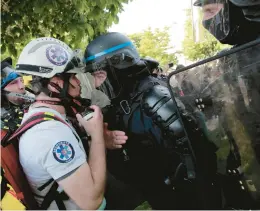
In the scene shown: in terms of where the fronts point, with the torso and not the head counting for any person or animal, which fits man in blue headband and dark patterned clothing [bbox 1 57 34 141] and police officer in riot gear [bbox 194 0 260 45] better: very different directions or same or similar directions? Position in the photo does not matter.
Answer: very different directions

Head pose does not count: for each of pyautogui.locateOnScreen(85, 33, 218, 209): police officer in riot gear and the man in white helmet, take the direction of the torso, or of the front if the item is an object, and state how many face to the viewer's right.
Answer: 1

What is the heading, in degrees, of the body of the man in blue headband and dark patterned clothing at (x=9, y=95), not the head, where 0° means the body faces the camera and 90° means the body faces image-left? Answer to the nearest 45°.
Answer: approximately 315°

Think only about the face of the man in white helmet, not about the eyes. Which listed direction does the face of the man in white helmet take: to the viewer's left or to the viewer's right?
to the viewer's right

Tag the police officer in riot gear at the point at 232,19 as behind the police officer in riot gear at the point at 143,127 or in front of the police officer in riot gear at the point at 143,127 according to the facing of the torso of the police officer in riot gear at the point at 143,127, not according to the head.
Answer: behind

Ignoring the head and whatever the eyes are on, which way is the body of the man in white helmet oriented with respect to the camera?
to the viewer's right

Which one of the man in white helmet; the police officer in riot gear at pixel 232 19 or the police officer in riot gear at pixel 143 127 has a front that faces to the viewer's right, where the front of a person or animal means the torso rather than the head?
the man in white helmet

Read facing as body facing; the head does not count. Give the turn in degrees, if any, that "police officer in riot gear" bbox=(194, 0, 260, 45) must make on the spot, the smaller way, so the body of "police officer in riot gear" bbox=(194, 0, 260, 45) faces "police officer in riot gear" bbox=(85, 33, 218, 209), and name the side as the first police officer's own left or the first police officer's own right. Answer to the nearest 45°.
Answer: approximately 45° to the first police officer's own left

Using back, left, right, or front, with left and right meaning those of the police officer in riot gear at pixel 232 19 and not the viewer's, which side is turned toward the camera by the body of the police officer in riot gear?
left

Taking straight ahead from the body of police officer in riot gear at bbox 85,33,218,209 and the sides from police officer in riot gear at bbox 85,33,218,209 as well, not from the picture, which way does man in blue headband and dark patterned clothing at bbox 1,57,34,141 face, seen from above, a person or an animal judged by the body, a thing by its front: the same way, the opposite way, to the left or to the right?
the opposite way

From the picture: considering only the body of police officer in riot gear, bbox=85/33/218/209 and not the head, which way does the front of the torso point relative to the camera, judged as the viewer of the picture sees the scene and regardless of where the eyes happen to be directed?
to the viewer's left
